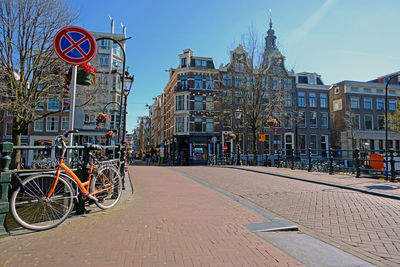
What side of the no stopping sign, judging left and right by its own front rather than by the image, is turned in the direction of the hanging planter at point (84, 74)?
back

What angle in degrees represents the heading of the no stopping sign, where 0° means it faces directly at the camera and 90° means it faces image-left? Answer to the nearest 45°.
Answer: approximately 0°

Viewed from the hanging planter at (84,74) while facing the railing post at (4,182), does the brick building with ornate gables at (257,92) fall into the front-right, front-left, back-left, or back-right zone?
back-left

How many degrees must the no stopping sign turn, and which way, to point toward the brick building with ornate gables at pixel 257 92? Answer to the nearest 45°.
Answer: approximately 135° to its left
